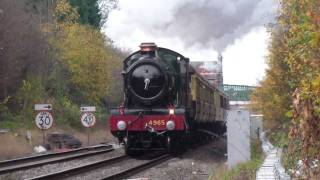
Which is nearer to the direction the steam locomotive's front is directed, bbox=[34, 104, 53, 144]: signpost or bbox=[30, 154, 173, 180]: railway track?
the railway track

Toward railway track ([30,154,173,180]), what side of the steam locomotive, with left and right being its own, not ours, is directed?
front

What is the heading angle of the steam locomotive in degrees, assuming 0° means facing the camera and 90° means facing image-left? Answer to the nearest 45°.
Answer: approximately 0°

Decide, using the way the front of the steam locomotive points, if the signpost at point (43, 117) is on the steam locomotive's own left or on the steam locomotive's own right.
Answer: on the steam locomotive's own right

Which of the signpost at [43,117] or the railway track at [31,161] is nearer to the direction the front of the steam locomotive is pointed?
the railway track
